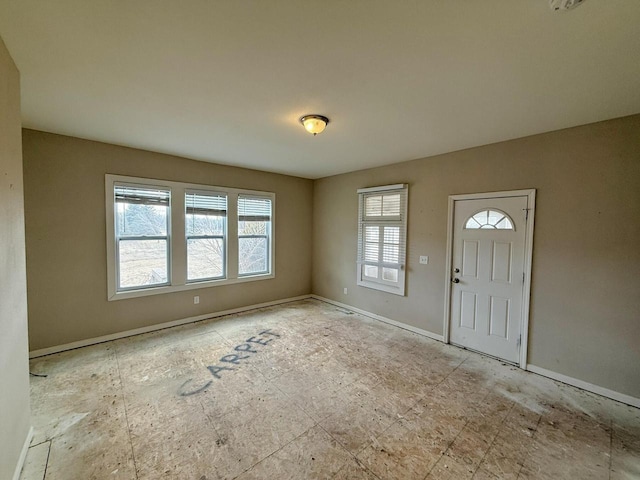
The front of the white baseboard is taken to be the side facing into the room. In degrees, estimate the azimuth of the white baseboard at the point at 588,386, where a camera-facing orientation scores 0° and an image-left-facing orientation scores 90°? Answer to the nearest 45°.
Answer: approximately 45°

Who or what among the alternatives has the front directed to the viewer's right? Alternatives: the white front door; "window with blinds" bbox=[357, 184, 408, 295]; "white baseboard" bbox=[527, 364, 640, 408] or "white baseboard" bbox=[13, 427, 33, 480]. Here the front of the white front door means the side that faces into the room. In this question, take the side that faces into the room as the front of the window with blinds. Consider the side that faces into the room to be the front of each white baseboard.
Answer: "white baseboard" bbox=[13, 427, 33, 480]

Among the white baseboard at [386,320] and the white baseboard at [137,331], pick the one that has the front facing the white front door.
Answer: the white baseboard at [137,331]

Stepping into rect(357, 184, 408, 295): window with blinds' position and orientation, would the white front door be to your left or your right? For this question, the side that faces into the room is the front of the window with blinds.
on your left

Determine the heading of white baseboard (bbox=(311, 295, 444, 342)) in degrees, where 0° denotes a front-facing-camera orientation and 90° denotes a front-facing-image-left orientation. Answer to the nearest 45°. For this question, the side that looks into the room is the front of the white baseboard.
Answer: approximately 45°

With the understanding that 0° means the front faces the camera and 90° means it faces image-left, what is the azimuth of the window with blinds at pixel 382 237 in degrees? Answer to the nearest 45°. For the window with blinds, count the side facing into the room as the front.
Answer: approximately 45°

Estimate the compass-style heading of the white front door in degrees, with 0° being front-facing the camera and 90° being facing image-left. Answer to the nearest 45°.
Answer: approximately 45°

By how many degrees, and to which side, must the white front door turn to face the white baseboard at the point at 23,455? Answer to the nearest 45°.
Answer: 0° — it already faces it

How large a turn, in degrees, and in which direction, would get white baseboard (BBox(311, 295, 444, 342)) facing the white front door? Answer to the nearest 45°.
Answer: approximately 90° to its left

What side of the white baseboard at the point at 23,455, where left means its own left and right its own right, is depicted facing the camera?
right

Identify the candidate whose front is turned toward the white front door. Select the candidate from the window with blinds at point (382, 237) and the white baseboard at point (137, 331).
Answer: the white baseboard

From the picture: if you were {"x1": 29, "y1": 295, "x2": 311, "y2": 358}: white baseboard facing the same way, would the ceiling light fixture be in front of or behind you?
in front
